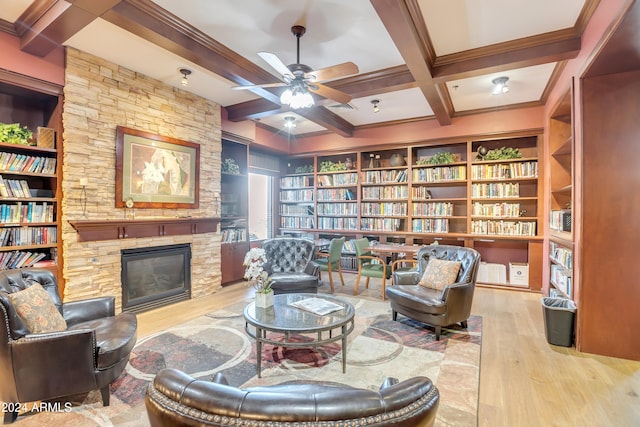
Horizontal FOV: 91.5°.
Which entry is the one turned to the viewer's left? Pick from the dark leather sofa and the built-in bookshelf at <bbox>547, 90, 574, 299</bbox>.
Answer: the built-in bookshelf

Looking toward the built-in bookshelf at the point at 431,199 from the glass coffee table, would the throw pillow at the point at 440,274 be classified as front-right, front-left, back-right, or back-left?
front-right

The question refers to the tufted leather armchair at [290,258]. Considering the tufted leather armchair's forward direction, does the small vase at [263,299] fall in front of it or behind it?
in front

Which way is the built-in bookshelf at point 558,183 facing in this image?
to the viewer's left

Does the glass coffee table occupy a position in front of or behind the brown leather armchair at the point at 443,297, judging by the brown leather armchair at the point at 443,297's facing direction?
in front

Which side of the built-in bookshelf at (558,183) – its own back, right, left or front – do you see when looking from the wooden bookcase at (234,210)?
front

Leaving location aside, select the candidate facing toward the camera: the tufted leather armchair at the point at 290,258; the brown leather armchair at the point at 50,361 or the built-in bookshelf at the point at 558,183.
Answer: the tufted leather armchair

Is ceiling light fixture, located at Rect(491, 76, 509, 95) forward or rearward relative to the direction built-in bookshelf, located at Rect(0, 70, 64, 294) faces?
forward

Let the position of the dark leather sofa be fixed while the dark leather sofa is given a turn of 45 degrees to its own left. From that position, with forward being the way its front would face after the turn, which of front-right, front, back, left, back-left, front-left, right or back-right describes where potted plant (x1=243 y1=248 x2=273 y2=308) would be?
front-right

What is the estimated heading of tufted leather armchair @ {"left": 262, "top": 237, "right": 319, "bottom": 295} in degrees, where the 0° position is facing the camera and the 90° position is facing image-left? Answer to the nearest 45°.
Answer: approximately 0°

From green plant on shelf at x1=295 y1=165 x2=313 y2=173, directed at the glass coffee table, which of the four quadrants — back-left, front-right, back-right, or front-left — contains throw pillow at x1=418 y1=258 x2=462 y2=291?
front-left

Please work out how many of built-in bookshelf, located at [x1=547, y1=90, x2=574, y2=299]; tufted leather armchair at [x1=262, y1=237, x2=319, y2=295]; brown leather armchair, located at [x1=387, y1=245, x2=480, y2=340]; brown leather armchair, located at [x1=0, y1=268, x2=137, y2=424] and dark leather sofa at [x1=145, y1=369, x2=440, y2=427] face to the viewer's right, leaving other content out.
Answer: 1

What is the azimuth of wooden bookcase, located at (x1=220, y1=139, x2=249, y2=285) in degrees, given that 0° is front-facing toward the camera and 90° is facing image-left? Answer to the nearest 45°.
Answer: approximately 315°

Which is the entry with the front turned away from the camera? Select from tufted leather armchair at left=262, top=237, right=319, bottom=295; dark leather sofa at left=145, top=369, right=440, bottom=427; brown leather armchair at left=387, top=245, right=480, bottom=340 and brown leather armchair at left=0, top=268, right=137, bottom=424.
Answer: the dark leather sofa

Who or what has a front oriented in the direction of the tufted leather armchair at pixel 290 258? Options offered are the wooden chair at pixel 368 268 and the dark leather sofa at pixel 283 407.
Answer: the dark leather sofa

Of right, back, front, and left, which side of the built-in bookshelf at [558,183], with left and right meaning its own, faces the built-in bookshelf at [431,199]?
front

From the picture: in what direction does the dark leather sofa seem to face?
away from the camera

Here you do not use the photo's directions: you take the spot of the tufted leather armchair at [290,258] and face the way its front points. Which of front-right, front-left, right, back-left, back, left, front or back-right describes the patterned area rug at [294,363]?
front
